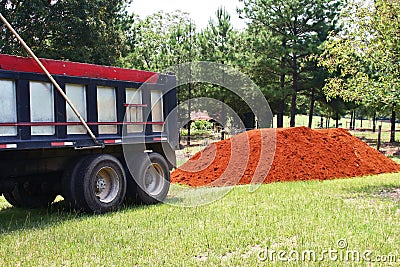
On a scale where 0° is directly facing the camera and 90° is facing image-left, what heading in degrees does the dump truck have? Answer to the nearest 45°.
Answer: approximately 45°

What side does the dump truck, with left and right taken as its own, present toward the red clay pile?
back
